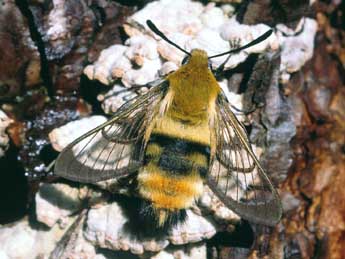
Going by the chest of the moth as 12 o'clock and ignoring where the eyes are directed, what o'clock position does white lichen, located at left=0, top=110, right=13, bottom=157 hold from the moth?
The white lichen is roughly at 9 o'clock from the moth.

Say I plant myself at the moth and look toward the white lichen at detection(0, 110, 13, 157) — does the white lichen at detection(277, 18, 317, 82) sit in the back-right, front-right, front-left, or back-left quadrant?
back-right

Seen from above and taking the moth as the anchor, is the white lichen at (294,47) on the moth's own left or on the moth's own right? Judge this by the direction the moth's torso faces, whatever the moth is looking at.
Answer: on the moth's own right

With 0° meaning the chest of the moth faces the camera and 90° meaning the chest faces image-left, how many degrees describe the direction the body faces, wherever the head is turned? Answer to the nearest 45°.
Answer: approximately 180°
